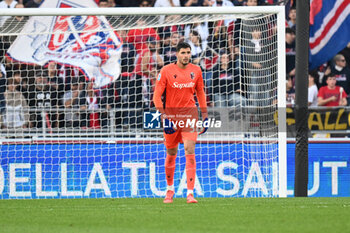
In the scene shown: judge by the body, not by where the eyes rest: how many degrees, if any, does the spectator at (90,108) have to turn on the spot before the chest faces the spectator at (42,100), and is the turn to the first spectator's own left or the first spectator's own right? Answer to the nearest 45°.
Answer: approximately 90° to the first spectator's own right

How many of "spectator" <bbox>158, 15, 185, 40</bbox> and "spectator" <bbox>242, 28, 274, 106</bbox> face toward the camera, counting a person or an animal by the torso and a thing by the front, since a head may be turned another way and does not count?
2

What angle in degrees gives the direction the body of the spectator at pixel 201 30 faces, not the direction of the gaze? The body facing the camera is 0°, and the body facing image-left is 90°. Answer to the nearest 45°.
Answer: approximately 0°

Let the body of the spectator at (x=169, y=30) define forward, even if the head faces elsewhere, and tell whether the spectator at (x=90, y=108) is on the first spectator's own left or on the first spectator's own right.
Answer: on the first spectator's own right

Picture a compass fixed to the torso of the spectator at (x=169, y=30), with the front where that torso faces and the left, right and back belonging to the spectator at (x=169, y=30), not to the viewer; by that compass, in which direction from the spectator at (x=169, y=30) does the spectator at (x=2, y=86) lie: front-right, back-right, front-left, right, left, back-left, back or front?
right

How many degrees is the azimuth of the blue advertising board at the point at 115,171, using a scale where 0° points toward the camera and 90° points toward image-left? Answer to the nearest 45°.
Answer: approximately 0°

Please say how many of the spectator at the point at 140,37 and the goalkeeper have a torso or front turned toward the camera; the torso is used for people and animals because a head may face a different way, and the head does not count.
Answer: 2
